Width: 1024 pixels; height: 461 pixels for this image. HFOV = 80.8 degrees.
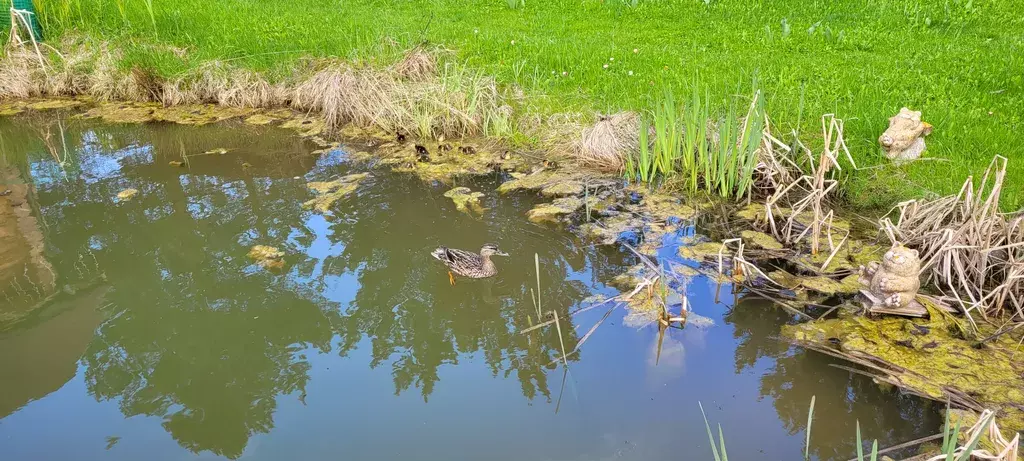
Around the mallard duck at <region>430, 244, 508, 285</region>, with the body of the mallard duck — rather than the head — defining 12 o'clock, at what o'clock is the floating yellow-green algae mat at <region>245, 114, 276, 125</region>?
The floating yellow-green algae mat is roughly at 8 o'clock from the mallard duck.

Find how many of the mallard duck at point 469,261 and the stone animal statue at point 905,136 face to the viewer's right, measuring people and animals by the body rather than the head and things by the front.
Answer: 1

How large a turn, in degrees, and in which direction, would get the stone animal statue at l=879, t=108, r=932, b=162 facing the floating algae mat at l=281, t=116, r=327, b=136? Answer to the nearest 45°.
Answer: approximately 45° to its right

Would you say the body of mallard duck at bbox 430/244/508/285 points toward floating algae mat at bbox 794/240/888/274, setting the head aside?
yes

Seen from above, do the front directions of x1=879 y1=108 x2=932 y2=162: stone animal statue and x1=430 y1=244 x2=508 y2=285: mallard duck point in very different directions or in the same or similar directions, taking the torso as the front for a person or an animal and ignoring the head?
very different directions

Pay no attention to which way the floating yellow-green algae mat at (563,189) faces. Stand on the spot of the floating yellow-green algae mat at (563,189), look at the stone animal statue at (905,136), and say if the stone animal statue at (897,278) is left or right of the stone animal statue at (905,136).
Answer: right

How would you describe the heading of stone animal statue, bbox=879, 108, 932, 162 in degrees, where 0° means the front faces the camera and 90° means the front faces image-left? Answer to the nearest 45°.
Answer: approximately 45°

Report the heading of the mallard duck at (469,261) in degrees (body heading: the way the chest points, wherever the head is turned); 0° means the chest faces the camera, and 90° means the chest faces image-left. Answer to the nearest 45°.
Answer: approximately 270°

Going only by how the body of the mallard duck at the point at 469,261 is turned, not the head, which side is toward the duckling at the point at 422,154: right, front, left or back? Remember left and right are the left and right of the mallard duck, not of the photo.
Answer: left
